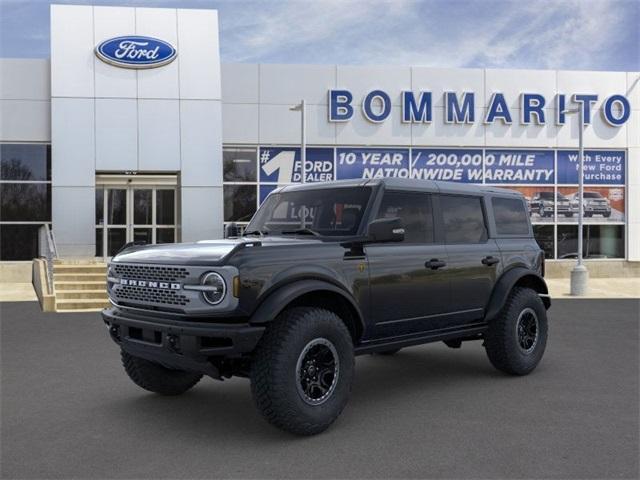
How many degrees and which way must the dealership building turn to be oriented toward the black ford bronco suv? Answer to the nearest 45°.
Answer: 0° — it already faces it

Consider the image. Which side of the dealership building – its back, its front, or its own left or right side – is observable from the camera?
front

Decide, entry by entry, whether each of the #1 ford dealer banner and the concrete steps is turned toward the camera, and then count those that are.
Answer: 2

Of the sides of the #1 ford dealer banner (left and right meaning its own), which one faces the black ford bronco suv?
front

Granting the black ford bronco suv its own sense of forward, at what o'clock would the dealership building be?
The dealership building is roughly at 4 o'clock from the black ford bronco suv.

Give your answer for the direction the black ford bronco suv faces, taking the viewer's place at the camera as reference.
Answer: facing the viewer and to the left of the viewer

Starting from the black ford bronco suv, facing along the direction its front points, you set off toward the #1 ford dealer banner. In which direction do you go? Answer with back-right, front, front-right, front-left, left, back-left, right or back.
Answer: back-right

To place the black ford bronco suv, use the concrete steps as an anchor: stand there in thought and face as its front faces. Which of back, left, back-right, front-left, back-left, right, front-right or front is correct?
front

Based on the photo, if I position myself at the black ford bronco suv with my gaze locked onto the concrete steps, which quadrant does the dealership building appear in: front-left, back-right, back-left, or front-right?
front-right

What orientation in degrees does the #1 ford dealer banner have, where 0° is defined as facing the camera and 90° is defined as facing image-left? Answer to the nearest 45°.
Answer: approximately 0°

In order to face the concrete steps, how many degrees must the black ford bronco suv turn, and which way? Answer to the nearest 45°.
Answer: approximately 90° to its right
